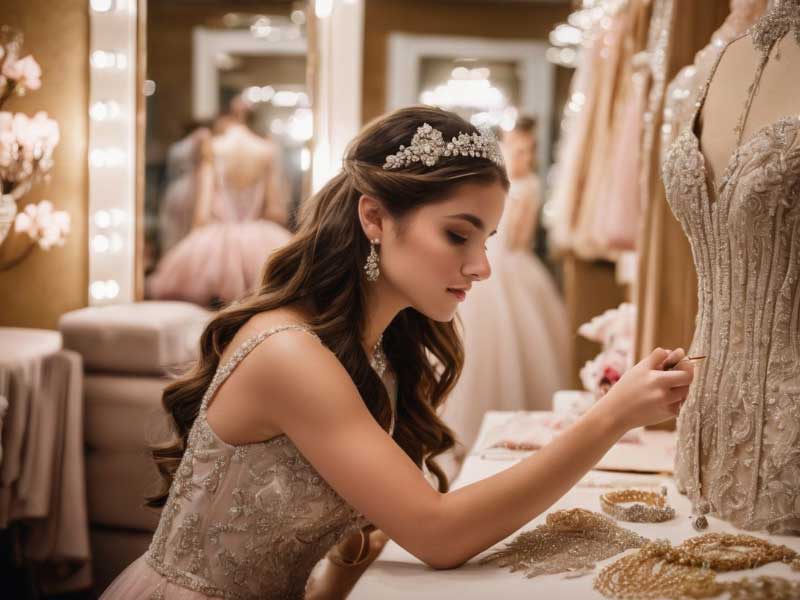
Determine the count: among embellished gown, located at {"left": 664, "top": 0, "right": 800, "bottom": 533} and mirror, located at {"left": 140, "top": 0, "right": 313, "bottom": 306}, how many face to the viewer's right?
0

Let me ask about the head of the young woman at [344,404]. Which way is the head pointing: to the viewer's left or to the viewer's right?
to the viewer's right

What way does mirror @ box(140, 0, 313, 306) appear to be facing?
toward the camera

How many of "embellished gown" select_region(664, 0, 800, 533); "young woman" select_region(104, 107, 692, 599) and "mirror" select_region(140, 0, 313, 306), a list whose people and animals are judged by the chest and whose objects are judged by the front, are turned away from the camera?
0

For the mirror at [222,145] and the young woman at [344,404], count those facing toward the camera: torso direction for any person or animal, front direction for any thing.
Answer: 1

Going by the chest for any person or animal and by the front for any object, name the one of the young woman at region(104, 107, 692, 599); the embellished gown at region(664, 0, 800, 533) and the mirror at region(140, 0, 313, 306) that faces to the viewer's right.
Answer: the young woman

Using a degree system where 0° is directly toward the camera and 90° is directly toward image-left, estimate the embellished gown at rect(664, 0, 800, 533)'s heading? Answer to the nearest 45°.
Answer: approximately 45°

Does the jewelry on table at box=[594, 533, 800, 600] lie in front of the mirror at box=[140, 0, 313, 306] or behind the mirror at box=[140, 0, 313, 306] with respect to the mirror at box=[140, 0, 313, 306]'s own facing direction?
in front

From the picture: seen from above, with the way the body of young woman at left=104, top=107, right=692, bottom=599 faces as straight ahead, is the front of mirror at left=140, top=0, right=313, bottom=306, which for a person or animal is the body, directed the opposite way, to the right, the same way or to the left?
to the right

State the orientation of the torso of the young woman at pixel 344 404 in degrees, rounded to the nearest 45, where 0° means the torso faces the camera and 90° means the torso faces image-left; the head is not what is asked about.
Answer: approximately 270°
